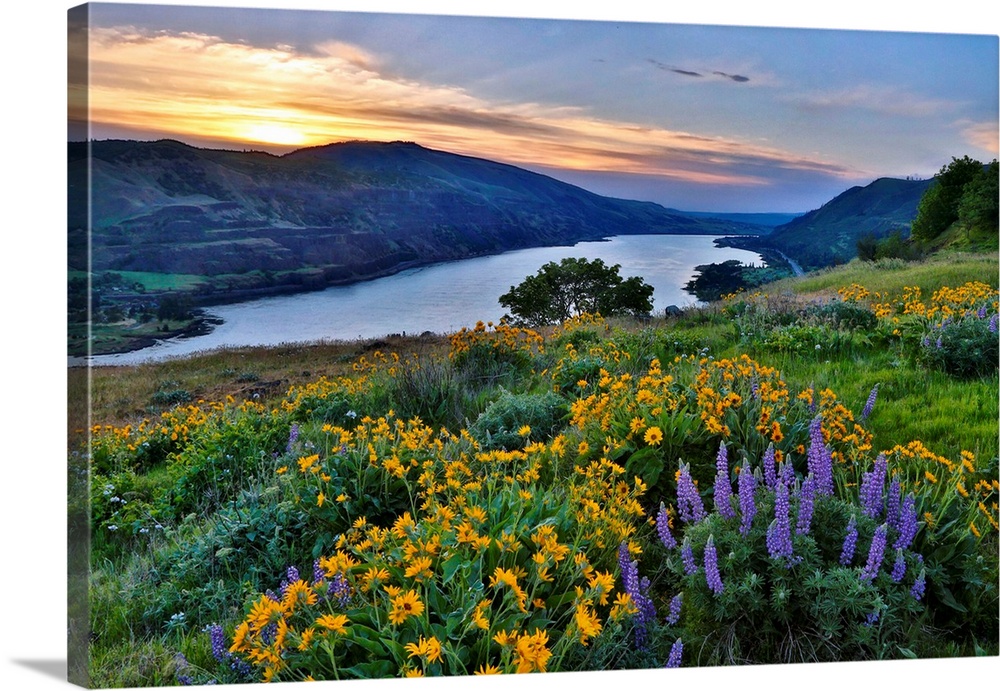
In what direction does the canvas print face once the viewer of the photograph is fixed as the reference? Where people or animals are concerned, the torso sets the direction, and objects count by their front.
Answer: facing the viewer and to the right of the viewer
